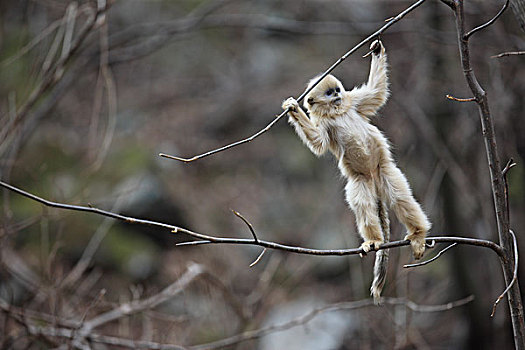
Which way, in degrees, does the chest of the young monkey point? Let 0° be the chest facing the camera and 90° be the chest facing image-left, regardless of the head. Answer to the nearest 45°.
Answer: approximately 0°
